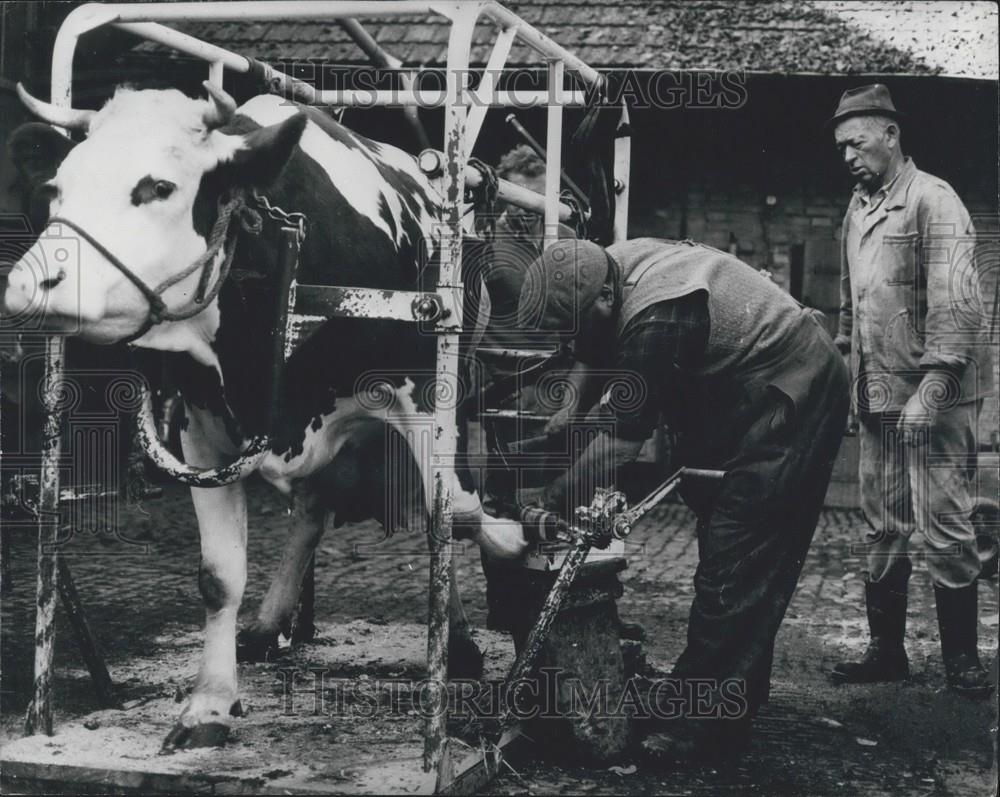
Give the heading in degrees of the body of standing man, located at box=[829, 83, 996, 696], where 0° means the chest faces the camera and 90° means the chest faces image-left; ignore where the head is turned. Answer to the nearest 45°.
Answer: approximately 45°

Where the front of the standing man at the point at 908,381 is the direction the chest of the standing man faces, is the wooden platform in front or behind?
in front

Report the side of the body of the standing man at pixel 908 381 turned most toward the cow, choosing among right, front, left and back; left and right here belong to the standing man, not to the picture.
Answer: front

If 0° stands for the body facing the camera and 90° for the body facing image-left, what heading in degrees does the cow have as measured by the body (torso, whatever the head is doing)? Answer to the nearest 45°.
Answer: approximately 45°

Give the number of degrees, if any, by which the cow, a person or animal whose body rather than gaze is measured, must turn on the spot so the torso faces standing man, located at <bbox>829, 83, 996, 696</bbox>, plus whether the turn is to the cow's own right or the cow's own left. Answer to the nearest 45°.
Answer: approximately 135° to the cow's own left

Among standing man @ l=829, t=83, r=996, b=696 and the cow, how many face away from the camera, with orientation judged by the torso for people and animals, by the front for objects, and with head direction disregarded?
0
